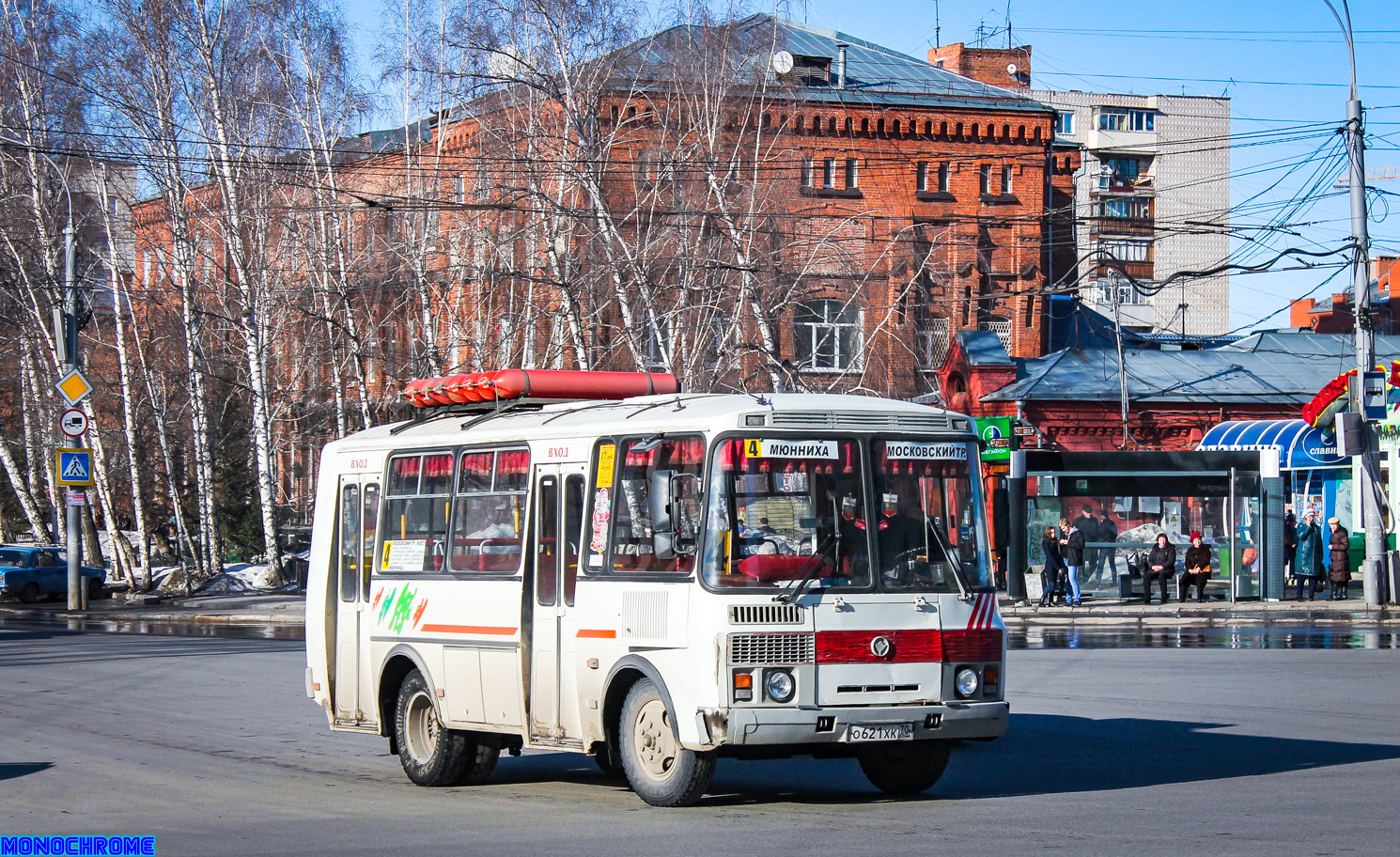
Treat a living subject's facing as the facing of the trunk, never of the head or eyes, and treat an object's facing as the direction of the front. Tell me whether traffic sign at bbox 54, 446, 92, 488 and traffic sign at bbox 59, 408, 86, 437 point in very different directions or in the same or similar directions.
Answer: same or similar directions

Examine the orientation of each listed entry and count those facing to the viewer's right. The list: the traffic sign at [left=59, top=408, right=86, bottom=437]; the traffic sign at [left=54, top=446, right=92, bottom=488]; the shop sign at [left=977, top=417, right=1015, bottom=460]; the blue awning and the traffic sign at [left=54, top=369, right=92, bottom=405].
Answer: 0

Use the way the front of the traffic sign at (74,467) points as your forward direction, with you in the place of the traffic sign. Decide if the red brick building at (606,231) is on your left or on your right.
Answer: on your left

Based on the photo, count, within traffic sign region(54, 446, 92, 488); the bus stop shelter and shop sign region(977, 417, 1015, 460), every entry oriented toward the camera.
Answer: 3

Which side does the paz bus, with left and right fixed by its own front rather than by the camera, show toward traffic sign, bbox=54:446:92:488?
back

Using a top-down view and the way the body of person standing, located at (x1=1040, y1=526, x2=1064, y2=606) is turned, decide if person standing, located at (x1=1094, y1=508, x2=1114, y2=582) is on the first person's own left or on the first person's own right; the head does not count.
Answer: on the first person's own left

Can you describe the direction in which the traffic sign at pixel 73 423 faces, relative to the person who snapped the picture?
facing the viewer

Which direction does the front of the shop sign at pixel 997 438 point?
toward the camera

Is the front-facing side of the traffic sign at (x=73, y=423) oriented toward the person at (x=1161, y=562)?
no

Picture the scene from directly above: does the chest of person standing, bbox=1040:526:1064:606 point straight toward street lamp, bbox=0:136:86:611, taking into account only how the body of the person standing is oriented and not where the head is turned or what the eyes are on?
no

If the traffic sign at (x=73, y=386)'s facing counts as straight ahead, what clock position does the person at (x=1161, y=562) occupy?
The person is roughly at 10 o'clock from the traffic sign.

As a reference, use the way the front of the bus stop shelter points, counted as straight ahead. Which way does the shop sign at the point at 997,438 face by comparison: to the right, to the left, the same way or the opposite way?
the same way
